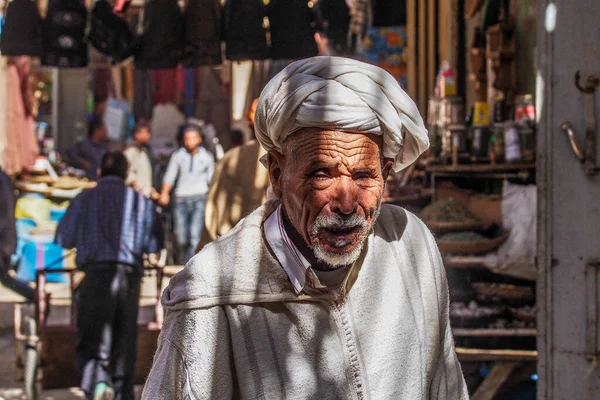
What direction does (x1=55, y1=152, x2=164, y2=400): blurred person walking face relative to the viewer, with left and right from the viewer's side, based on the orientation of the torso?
facing away from the viewer

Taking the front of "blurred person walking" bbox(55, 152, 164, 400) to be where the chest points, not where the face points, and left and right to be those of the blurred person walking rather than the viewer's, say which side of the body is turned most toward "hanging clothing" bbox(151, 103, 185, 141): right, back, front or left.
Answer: front

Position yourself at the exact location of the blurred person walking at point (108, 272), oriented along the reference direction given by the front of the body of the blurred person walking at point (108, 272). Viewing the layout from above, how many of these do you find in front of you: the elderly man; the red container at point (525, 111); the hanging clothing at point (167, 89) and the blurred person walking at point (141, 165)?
2

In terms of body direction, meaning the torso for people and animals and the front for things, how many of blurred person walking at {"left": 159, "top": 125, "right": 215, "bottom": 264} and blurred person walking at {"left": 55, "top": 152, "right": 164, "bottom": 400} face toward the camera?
1

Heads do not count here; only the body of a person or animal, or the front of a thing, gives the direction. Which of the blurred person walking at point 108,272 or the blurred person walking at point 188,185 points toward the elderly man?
the blurred person walking at point 188,185

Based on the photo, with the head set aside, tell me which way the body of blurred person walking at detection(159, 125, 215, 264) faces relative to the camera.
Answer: toward the camera

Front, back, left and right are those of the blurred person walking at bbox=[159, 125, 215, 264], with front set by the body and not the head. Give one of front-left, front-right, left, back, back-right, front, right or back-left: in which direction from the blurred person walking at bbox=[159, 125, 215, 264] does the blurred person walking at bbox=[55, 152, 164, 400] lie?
front

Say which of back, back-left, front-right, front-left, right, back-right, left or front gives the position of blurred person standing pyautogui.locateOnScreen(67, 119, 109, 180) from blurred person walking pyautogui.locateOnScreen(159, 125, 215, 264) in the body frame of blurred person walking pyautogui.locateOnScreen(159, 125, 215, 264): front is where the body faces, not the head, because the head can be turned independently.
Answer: back-right

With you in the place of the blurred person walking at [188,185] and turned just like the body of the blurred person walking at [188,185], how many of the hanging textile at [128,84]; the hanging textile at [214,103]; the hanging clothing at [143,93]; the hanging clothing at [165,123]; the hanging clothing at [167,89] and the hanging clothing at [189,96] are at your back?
6

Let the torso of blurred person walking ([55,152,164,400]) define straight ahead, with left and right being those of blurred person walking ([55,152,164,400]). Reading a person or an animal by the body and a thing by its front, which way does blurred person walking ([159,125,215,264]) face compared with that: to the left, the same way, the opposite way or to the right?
the opposite way

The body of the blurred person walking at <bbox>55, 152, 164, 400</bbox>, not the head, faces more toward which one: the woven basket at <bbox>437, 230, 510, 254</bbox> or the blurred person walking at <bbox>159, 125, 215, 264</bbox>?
the blurred person walking

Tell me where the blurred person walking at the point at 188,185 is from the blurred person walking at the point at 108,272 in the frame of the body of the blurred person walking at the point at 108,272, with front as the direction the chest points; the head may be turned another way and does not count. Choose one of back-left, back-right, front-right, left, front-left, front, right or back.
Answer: front
